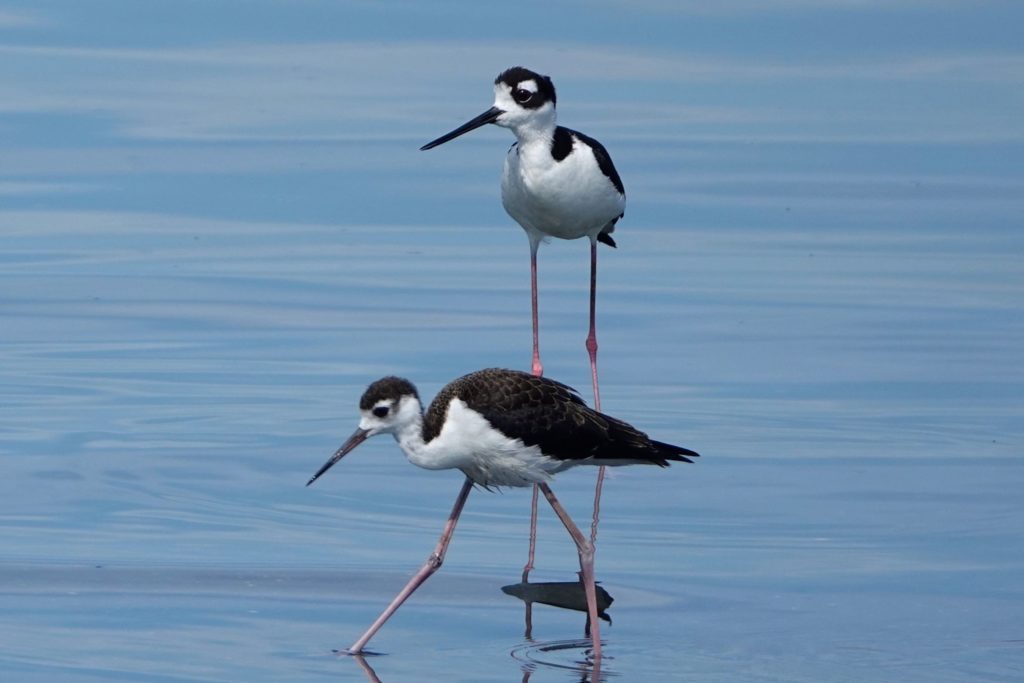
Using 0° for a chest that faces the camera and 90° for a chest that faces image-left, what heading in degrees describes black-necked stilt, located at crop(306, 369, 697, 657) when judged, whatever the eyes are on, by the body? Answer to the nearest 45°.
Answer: approximately 90°
